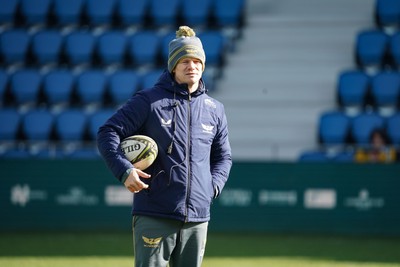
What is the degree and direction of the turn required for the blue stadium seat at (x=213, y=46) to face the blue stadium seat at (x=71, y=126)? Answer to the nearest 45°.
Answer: approximately 45° to its right

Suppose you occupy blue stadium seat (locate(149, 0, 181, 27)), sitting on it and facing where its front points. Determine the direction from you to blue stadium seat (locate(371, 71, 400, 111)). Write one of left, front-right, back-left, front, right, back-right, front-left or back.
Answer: front-left

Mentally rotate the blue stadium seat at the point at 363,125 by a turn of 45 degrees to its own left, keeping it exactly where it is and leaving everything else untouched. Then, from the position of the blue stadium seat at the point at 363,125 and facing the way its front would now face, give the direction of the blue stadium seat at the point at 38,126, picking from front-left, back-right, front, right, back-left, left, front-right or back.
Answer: back-right

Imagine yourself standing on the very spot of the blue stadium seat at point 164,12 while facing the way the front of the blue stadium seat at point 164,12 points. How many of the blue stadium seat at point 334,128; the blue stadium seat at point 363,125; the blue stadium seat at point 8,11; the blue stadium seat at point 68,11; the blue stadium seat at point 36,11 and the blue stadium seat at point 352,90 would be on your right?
3

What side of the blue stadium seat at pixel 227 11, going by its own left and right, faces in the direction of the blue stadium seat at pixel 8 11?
right

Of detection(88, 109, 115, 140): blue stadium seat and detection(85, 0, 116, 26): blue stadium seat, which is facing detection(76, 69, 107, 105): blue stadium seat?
detection(85, 0, 116, 26): blue stadium seat

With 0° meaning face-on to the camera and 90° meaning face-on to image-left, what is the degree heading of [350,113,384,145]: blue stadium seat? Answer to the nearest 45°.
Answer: approximately 0°

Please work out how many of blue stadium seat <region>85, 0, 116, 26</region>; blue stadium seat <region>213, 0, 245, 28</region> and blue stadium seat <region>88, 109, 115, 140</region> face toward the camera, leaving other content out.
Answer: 3

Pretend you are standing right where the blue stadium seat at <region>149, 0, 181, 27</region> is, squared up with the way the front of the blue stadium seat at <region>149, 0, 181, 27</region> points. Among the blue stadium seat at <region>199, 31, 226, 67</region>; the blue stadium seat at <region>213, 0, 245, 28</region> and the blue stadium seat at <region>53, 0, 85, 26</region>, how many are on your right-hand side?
1

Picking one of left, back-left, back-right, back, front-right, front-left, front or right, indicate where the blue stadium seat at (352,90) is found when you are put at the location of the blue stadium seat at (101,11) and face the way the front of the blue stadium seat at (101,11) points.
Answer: front-left

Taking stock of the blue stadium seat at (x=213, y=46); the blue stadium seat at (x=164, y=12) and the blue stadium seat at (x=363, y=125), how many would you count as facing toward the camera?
3

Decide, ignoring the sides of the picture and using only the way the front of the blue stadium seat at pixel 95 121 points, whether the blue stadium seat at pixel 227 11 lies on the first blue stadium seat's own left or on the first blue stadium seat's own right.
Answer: on the first blue stadium seat's own left
